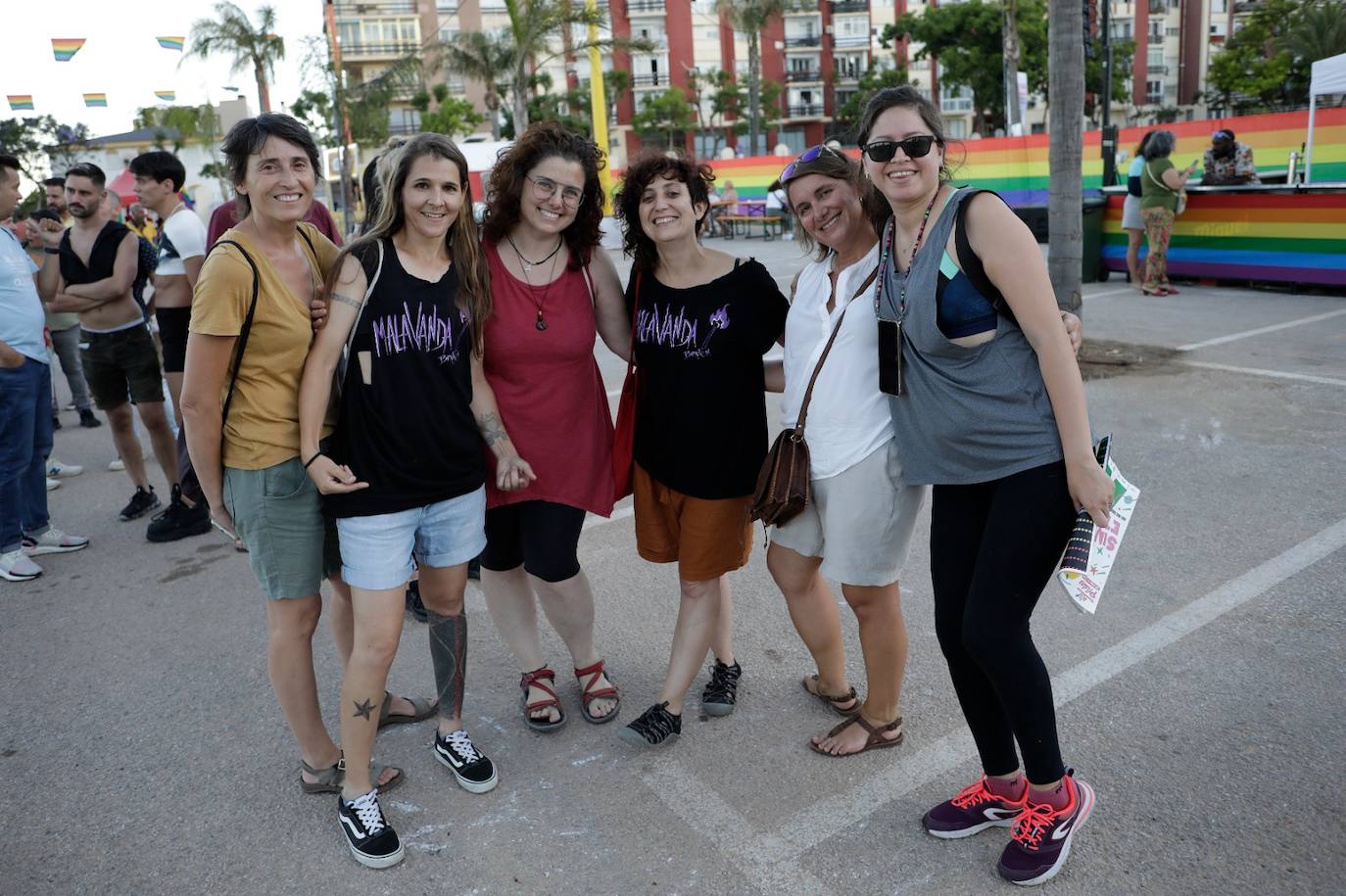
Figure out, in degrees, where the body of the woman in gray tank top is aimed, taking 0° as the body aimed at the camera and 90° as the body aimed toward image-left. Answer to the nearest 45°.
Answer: approximately 45°

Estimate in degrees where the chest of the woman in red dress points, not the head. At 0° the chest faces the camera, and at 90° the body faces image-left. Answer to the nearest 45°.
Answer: approximately 0°

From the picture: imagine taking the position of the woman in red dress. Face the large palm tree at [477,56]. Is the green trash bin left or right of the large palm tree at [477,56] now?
right

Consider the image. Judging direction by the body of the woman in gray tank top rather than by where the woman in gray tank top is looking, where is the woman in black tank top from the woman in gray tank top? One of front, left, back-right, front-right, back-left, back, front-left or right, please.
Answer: front-right

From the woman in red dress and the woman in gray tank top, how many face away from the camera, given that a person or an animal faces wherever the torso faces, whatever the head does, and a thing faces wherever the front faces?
0

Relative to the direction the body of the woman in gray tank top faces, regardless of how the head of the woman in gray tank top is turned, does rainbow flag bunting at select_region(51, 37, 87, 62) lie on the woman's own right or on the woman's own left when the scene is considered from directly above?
on the woman's own right

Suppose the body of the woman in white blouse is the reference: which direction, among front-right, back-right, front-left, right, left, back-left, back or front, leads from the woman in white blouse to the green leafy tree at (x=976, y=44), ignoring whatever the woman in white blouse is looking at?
back-right
